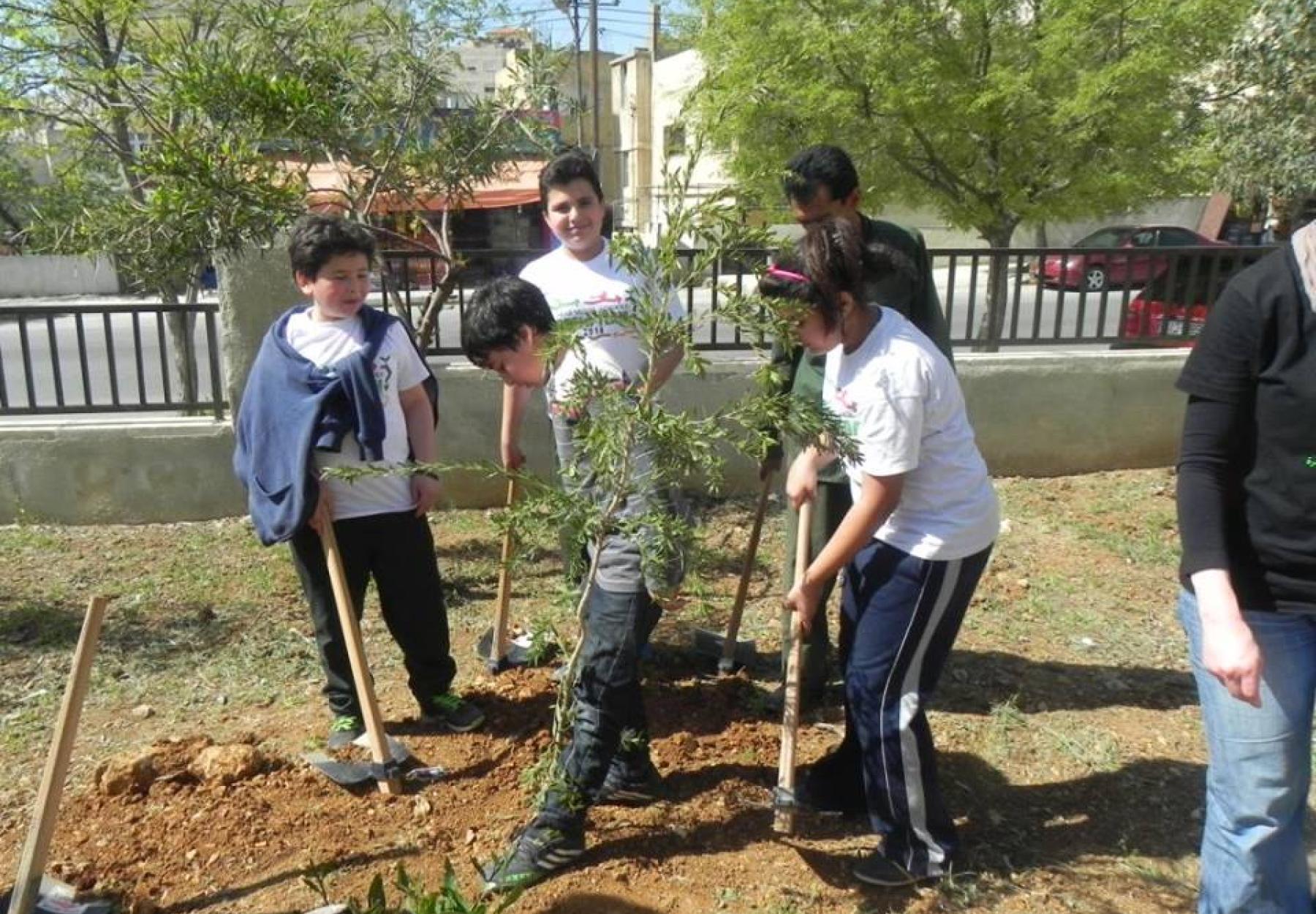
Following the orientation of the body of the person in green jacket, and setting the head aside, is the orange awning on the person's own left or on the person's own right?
on the person's own right

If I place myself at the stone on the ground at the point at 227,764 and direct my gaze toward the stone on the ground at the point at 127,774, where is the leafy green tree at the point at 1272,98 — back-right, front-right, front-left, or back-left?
back-right

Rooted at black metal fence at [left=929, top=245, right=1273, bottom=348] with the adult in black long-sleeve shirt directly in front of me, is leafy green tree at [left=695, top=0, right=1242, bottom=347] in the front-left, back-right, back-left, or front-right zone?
back-right

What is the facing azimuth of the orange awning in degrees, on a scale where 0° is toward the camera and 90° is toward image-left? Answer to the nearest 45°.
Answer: approximately 0°
